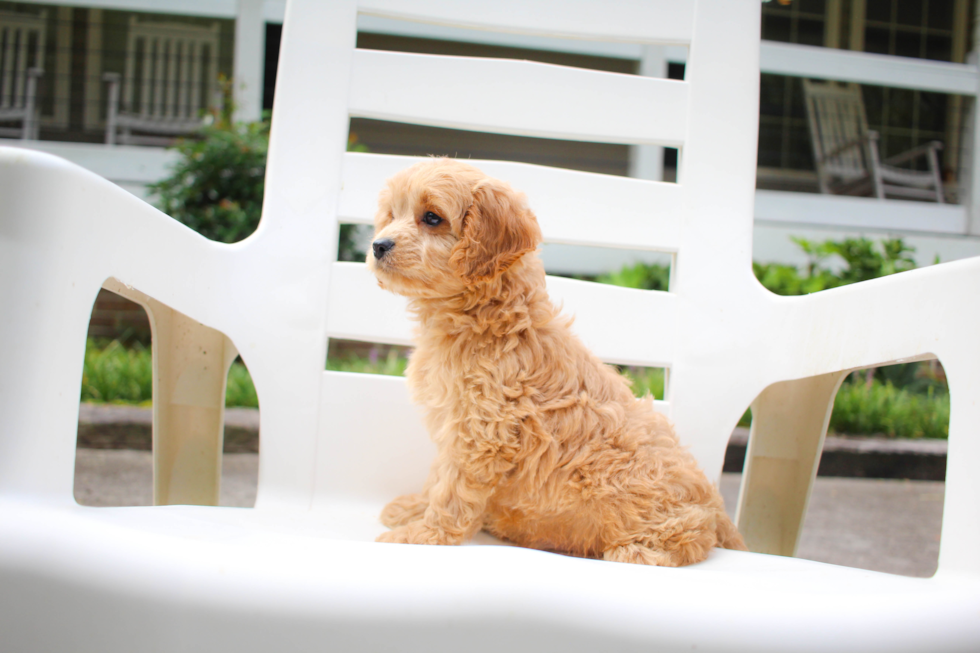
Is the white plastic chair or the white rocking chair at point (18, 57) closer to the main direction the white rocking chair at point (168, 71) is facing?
the white plastic chair

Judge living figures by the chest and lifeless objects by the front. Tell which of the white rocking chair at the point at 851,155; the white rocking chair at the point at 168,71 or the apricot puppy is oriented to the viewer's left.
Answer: the apricot puppy

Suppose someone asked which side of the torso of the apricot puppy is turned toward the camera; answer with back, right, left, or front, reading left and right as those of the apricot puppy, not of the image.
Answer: left

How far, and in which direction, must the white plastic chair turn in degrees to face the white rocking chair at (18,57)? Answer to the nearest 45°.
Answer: approximately 135° to its right

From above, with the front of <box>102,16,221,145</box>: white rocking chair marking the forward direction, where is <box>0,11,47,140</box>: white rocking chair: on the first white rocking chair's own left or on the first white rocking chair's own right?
on the first white rocking chair's own right

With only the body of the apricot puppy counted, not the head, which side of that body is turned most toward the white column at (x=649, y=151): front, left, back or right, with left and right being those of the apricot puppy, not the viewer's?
right

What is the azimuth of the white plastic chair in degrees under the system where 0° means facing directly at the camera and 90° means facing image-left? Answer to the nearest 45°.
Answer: approximately 0°

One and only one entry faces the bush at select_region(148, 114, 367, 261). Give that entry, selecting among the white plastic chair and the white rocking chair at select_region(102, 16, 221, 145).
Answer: the white rocking chair

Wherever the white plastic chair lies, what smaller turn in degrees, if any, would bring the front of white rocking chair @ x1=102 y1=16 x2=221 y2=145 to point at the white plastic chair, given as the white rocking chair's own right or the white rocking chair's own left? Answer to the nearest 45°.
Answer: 0° — it already faces it

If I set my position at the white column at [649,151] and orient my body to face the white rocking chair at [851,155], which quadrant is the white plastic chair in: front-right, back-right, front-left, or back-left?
back-right

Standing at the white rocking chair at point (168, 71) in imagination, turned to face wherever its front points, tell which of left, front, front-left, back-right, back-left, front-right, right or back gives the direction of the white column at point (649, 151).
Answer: front-left

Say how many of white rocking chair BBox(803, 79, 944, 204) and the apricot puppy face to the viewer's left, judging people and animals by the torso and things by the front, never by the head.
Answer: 1
